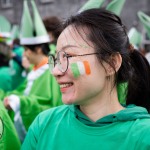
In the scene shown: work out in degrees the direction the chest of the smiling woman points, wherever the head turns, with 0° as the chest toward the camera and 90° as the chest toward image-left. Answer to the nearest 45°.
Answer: approximately 45°

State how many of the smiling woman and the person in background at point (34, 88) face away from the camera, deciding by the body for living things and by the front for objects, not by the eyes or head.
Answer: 0

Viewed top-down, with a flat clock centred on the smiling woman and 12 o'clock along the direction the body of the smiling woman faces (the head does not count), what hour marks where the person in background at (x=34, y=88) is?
The person in background is roughly at 4 o'clock from the smiling woman.

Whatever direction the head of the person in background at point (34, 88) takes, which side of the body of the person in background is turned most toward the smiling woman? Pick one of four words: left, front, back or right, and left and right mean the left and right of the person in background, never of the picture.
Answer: left

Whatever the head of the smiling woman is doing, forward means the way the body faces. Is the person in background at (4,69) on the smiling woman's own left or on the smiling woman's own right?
on the smiling woman's own right

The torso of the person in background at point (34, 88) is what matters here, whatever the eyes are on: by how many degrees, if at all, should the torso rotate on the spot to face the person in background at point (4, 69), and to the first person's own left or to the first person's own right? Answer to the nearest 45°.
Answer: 0° — they already face them

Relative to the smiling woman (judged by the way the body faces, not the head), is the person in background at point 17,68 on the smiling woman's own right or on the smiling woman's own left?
on the smiling woman's own right
